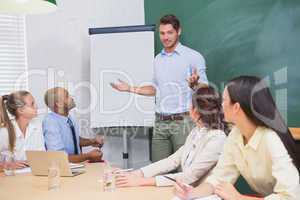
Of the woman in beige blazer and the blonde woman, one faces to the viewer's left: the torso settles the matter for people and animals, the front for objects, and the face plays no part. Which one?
the woman in beige blazer

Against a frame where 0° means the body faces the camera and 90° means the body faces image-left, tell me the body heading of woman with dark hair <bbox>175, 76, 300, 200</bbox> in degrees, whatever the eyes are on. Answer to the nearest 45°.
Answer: approximately 45°

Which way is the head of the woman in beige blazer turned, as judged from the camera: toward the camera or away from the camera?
away from the camera

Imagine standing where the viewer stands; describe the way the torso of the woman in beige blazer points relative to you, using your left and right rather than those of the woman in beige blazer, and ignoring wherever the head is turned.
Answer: facing to the left of the viewer

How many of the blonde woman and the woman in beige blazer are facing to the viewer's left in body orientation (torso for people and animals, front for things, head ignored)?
1

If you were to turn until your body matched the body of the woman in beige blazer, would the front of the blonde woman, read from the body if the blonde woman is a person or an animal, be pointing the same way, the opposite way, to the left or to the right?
the opposite way

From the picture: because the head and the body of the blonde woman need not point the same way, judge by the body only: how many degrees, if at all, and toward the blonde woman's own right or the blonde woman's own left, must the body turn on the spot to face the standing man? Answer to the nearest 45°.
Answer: approximately 45° to the blonde woman's own left
